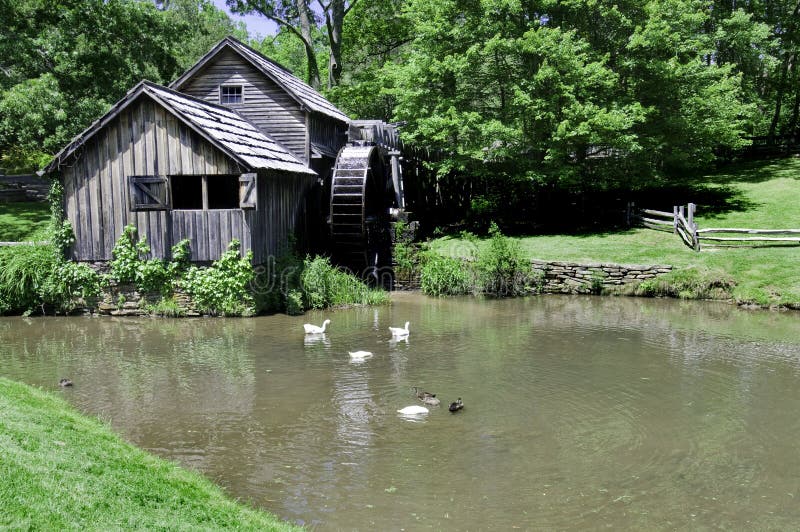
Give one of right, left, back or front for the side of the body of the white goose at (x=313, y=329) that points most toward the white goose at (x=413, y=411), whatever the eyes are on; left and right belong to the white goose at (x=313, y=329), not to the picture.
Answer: right

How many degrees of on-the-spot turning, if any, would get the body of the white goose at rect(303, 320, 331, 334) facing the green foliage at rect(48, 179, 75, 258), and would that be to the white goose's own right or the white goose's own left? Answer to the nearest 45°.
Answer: approximately 135° to the white goose's own left

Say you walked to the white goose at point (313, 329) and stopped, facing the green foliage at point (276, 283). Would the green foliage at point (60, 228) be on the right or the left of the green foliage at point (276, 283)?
left

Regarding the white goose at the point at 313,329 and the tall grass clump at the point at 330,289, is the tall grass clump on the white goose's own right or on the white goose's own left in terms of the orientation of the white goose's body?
on the white goose's own left

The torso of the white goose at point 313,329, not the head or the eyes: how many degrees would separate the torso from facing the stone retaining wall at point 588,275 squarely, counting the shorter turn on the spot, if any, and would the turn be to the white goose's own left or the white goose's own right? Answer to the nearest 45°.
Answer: approximately 45° to the white goose's own left

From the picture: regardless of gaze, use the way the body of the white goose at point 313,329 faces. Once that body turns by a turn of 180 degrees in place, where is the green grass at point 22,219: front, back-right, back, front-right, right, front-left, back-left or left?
front-right

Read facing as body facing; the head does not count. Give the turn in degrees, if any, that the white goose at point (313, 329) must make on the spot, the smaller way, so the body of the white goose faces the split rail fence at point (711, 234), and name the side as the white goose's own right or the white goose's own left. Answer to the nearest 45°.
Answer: approximately 45° to the white goose's own left

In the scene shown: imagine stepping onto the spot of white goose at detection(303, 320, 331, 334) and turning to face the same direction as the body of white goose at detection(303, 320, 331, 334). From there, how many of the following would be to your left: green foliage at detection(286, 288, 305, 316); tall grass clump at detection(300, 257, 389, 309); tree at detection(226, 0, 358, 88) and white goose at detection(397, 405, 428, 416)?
3

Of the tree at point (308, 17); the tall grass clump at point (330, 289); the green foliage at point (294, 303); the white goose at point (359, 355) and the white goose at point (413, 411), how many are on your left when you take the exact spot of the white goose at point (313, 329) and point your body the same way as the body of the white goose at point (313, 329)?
3

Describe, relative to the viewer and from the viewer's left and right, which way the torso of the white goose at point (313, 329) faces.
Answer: facing to the right of the viewer

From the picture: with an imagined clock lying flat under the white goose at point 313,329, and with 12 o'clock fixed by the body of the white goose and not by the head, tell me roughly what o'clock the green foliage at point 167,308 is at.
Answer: The green foliage is roughly at 7 o'clock from the white goose.

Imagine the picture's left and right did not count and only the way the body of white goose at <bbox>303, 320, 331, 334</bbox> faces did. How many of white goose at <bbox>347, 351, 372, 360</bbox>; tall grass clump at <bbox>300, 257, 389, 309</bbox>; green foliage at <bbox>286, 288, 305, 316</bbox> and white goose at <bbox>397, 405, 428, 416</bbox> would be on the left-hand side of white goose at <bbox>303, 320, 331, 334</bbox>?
2

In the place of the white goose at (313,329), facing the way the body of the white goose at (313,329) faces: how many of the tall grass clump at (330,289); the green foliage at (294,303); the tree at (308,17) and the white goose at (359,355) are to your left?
3

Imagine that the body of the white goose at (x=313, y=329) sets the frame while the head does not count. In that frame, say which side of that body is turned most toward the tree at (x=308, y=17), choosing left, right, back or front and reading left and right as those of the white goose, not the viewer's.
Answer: left

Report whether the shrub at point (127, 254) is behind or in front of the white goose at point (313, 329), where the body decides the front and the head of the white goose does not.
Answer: behind

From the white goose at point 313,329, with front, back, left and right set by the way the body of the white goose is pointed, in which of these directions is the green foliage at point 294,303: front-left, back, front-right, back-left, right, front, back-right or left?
left

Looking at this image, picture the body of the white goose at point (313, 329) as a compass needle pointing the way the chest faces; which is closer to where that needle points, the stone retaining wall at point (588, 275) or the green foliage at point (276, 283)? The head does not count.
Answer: the stone retaining wall

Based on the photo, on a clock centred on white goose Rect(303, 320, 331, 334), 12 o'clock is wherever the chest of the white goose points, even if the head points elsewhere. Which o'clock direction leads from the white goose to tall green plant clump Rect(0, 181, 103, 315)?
The tall green plant clump is roughly at 7 o'clock from the white goose.
